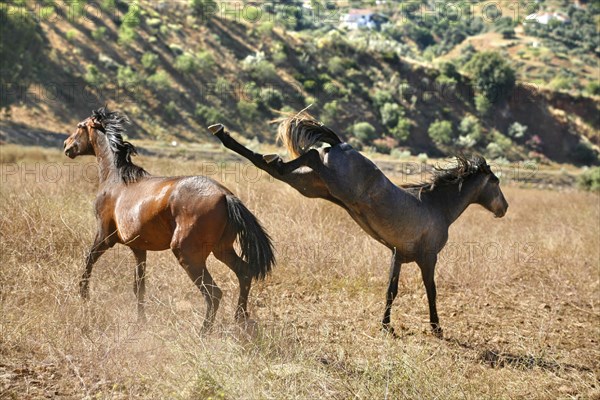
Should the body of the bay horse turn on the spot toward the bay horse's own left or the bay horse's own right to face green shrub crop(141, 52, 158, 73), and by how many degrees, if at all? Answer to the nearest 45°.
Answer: approximately 90° to the bay horse's own right

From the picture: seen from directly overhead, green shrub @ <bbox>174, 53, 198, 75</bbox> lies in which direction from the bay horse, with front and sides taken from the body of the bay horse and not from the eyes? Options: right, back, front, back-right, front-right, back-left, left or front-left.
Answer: right

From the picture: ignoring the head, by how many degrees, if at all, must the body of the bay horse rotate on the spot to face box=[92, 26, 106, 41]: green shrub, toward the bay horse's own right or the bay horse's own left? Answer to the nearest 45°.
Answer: approximately 90° to the bay horse's own right

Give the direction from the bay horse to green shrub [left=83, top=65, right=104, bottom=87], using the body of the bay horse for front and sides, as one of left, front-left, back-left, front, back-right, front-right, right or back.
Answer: right

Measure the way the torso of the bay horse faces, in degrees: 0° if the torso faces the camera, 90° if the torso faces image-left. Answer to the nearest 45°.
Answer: approximately 90°

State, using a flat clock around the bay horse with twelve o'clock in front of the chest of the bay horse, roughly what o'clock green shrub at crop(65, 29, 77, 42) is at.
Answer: The green shrub is roughly at 3 o'clock from the bay horse.

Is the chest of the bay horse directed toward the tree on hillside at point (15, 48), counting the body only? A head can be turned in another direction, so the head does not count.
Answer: no

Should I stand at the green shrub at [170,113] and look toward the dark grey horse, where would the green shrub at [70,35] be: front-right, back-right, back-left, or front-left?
back-right

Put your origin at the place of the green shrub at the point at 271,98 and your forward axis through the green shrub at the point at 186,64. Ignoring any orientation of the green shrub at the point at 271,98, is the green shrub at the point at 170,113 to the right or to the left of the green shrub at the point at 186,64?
left

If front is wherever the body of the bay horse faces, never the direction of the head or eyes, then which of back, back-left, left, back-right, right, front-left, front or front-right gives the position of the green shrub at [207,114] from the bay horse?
right

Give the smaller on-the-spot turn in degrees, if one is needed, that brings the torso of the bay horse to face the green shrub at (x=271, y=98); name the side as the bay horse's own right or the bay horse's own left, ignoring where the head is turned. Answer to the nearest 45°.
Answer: approximately 90° to the bay horse's own right

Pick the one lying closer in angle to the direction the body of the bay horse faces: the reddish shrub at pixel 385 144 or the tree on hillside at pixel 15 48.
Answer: the tree on hillside

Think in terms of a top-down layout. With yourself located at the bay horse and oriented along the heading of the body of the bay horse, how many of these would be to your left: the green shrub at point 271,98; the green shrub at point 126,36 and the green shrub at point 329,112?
0

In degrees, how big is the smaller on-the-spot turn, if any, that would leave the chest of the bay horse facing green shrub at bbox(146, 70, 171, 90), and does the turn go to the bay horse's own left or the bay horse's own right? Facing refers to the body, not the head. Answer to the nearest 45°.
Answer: approximately 90° to the bay horse's own right

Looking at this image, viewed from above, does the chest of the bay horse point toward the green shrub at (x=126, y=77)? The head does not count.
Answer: no
